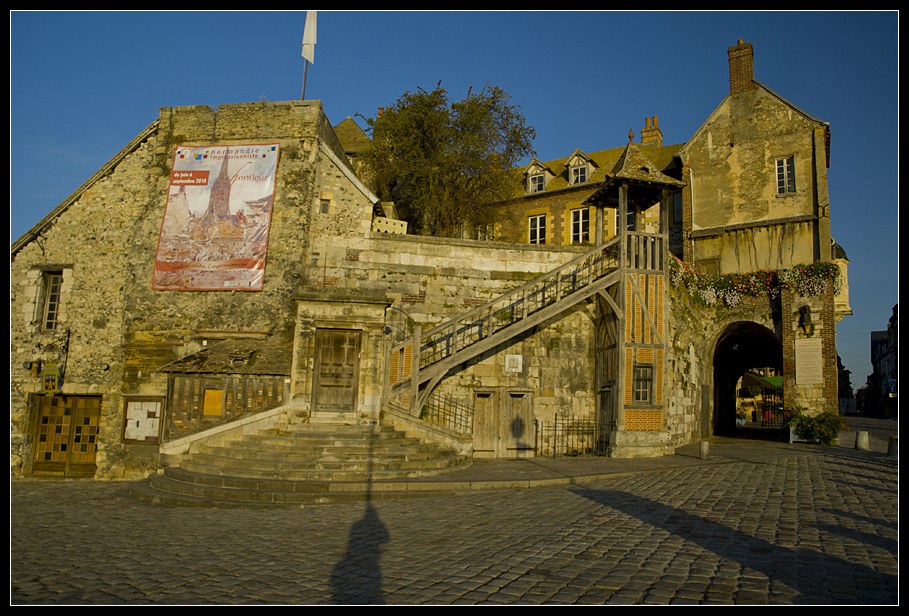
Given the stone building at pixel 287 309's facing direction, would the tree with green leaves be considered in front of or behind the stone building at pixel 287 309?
behind

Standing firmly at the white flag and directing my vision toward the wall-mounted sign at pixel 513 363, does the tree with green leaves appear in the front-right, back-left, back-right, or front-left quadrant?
front-left

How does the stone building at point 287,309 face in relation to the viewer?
toward the camera

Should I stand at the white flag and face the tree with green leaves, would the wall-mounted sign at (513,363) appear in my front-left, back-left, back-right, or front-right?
front-right
